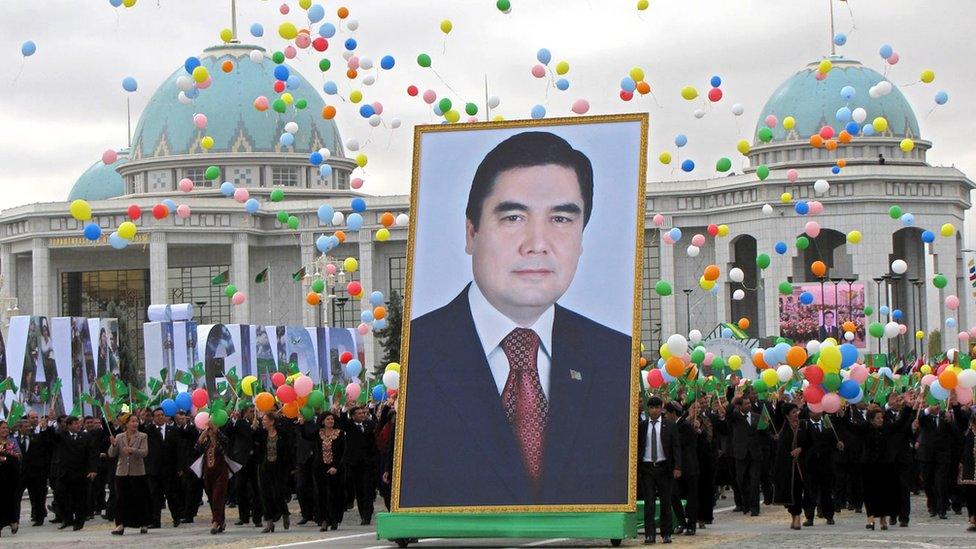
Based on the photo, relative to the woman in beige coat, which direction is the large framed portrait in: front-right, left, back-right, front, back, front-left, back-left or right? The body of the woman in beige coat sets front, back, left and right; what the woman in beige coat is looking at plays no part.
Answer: front-left

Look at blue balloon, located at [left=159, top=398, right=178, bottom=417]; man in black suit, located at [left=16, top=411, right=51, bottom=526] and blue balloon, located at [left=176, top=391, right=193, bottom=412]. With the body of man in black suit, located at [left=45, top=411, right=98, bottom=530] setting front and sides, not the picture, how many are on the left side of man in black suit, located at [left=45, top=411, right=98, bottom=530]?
2

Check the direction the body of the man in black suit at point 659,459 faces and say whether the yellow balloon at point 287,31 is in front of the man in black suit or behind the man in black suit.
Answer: behind

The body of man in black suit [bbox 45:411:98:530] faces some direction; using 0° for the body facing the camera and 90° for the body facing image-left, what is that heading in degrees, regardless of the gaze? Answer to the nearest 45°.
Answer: approximately 0°

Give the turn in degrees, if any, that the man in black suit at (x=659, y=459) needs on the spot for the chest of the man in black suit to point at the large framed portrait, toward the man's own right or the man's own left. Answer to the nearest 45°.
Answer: approximately 45° to the man's own right
